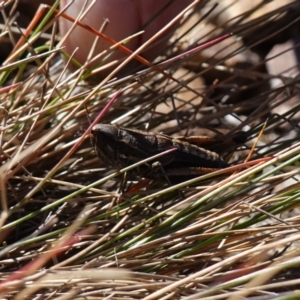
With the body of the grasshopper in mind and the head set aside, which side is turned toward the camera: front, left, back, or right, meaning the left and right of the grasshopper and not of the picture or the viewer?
left
